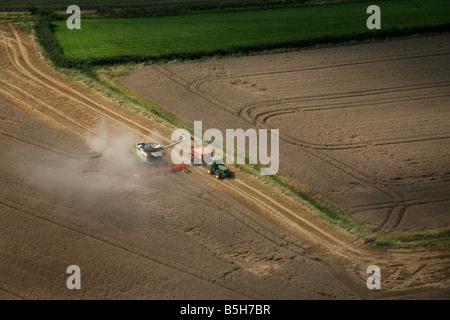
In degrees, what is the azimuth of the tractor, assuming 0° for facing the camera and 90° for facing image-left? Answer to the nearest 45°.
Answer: approximately 315°

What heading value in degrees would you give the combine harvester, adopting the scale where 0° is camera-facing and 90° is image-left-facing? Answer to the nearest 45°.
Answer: approximately 315°

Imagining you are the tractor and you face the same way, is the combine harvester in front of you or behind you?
behind

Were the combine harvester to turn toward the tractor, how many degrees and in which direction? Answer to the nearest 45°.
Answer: approximately 45° to its left

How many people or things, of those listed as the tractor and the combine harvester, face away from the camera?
0
